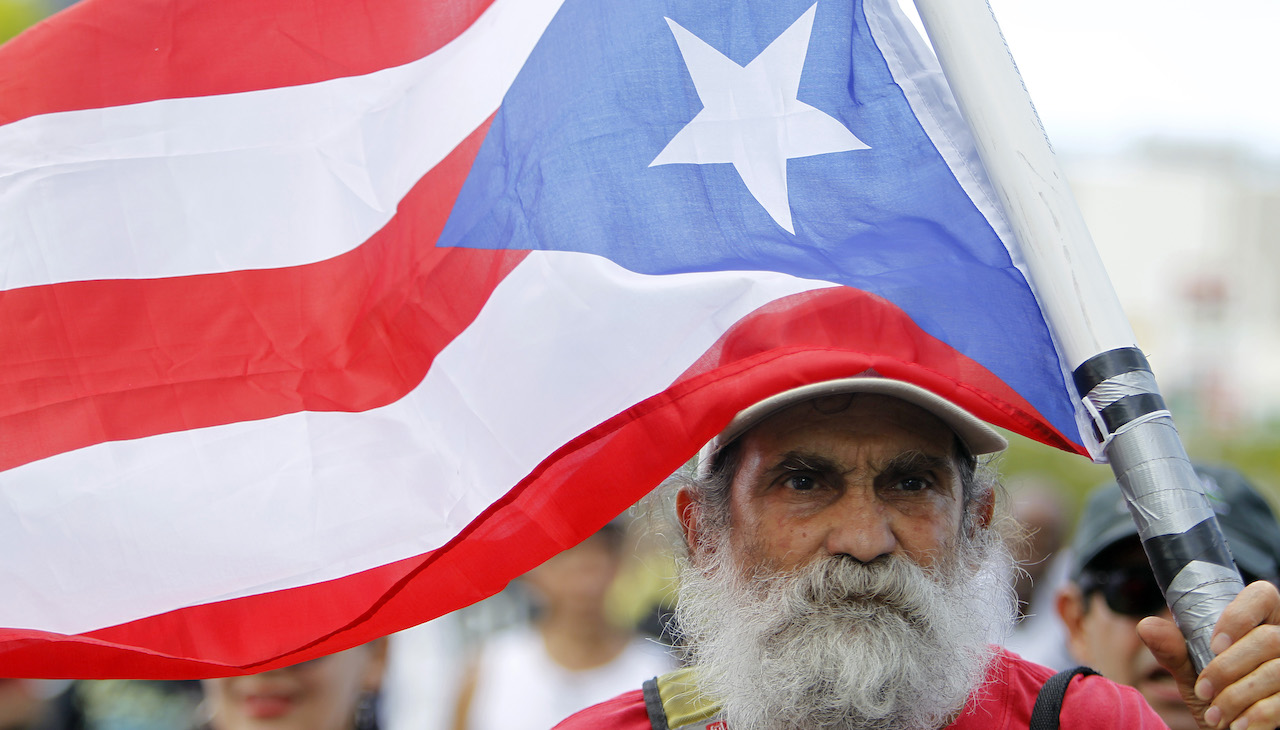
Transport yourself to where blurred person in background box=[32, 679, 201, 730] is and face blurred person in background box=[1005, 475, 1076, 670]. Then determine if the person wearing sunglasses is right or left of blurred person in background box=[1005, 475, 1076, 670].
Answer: right

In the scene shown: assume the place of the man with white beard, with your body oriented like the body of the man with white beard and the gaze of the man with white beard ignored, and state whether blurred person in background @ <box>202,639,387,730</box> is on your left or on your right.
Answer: on your right

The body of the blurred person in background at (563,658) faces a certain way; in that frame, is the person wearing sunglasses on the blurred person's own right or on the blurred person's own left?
on the blurred person's own left

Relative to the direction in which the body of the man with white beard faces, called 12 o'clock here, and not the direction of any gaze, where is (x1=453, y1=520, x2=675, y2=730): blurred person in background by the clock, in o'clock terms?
The blurred person in background is roughly at 5 o'clock from the man with white beard.

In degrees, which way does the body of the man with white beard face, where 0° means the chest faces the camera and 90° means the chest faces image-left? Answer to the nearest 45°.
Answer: approximately 0°

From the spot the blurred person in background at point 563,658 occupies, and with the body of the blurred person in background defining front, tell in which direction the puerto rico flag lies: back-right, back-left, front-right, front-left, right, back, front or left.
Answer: front

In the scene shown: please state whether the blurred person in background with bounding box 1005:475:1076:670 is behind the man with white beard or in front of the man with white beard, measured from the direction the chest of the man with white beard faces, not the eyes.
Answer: behind

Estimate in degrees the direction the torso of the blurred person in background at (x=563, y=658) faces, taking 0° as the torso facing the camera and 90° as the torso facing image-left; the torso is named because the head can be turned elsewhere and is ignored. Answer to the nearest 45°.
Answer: approximately 0°

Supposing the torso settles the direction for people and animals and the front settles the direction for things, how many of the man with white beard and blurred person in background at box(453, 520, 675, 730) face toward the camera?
2
